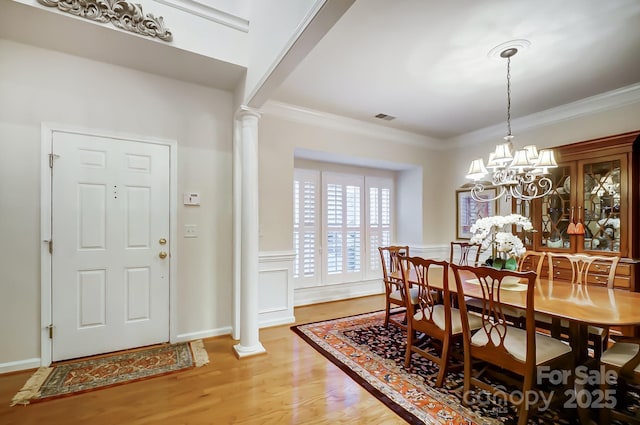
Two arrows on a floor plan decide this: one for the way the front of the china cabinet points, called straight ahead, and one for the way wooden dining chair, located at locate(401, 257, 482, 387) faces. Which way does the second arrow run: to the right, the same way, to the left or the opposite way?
the opposite way

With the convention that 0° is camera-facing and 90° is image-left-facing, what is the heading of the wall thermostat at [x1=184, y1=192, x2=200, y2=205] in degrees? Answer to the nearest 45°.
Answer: approximately 0°

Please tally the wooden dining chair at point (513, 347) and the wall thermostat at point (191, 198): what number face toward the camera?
1

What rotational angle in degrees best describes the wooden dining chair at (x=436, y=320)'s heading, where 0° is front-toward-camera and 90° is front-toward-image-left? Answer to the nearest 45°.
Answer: approximately 225°

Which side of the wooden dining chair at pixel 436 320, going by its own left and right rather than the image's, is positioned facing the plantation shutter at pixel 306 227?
left

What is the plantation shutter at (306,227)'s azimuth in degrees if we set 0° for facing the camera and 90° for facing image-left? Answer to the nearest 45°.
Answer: approximately 315°

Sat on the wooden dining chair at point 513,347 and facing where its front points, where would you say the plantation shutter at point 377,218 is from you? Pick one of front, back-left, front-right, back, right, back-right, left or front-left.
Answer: left

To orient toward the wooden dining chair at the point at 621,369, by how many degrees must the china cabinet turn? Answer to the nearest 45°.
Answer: approximately 45° to its left

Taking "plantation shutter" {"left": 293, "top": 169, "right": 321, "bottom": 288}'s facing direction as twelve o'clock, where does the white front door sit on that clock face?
The white front door is roughly at 3 o'clock from the plantation shutter.

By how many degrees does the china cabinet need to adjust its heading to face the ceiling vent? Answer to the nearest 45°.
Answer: approximately 45° to its right

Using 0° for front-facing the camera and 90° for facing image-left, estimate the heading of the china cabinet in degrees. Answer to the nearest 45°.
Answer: approximately 45°

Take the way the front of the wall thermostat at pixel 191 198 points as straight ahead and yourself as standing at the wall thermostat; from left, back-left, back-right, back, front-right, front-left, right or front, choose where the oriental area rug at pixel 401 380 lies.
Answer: front-left

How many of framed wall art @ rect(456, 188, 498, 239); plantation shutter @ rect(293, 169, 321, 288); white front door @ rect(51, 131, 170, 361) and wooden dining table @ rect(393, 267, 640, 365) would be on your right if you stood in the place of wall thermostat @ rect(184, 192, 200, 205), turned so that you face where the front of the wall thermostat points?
1

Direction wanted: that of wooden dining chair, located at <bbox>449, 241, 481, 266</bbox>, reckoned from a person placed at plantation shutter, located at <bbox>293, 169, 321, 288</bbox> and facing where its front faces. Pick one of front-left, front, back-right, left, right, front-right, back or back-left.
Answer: front-left
